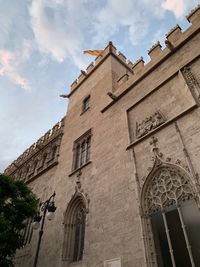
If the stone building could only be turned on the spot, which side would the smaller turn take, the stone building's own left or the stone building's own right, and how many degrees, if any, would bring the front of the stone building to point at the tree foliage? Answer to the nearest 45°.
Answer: approximately 45° to the stone building's own right

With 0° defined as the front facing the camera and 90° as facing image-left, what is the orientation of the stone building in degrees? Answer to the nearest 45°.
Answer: approximately 45°
